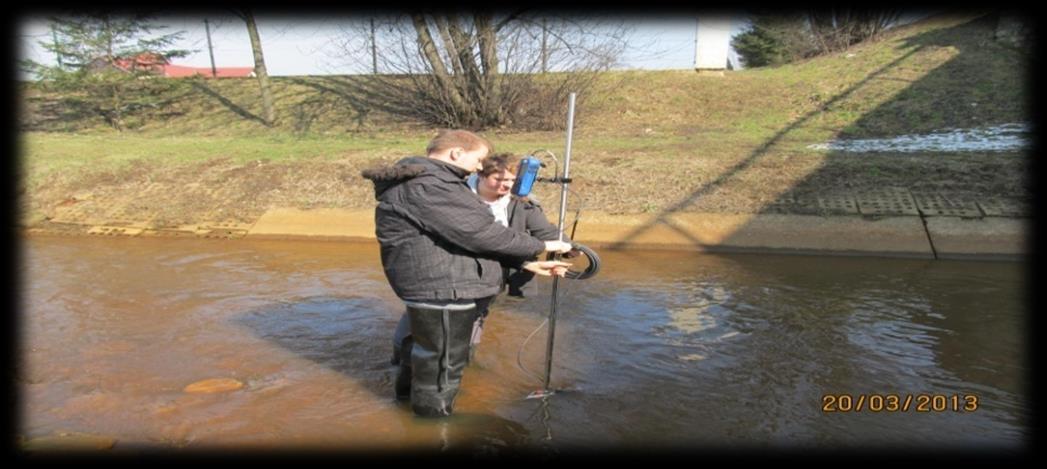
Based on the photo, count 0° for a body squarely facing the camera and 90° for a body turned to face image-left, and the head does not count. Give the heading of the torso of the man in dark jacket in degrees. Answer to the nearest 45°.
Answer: approximately 270°

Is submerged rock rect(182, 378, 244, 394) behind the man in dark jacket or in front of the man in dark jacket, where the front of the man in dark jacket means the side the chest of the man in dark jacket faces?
behind

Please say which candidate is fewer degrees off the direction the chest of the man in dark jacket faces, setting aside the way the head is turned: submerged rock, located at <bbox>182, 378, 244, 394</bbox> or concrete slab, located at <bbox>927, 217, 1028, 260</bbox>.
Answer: the concrete slab

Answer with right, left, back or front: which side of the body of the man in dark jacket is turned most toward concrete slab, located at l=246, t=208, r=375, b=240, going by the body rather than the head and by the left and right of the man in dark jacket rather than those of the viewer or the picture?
left

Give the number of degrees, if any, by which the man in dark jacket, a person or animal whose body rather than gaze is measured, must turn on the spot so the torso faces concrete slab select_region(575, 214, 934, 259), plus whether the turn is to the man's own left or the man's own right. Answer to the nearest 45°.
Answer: approximately 45° to the man's own left

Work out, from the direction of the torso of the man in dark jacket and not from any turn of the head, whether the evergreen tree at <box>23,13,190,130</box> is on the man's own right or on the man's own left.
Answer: on the man's own left

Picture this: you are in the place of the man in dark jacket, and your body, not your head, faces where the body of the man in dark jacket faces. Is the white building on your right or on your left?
on your left

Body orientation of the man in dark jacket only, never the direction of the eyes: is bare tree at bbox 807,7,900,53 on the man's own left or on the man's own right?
on the man's own left
